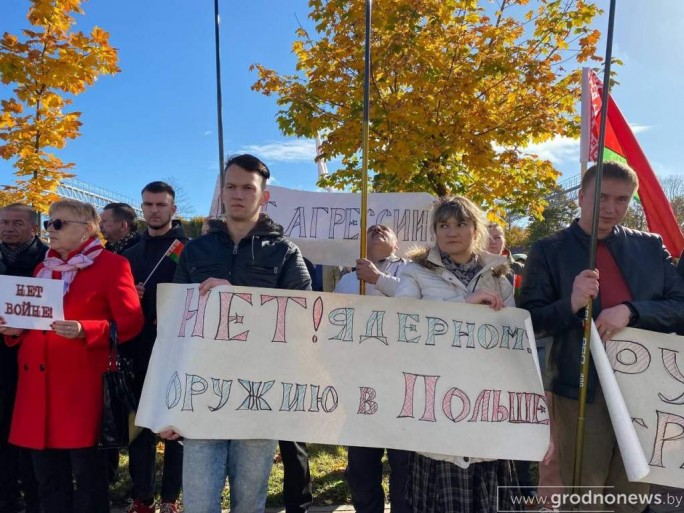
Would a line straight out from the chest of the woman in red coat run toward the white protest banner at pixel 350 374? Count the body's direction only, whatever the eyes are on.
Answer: no

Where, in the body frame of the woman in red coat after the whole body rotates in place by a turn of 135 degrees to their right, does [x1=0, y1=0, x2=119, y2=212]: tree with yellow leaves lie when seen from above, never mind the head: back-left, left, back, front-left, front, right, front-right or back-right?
front

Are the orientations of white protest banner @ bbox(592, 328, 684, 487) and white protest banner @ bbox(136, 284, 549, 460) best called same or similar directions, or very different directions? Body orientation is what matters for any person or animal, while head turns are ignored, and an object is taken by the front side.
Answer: same or similar directions

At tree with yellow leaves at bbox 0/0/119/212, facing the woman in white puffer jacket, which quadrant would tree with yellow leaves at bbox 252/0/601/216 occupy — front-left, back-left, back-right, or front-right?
front-left

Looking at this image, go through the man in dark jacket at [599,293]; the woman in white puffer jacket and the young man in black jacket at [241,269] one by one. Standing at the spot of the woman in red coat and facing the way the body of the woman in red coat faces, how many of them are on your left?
3

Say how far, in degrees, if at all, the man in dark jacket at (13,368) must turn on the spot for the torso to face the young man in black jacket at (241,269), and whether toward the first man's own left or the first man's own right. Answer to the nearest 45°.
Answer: approximately 90° to the first man's own left

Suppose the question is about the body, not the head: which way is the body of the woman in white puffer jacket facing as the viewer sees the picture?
toward the camera

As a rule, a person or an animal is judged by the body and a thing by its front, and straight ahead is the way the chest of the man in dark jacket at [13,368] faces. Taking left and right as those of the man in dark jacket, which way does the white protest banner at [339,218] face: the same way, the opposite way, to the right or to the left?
the same way

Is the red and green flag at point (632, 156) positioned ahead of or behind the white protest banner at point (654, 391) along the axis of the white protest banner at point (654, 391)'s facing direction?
behind

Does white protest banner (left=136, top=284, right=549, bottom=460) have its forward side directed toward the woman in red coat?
no

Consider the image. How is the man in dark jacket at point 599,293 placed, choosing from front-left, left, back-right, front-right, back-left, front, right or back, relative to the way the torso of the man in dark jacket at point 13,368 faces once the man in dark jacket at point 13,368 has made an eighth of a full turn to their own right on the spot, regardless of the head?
back-left

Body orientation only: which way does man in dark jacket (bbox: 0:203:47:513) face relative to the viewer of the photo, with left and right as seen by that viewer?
facing the viewer and to the left of the viewer

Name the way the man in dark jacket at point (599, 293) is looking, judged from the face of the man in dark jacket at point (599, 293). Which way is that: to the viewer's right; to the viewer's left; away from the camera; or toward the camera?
toward the camera

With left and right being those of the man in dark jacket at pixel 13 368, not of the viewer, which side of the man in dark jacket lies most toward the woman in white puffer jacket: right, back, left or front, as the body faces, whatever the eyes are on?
left

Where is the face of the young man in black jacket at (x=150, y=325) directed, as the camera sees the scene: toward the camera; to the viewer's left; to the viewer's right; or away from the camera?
toward the camera

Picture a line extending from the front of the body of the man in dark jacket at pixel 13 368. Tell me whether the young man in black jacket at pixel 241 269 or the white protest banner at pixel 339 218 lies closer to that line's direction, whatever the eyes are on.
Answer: the young man in black jacket

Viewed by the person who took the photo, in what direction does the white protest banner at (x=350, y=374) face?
facing the viewer

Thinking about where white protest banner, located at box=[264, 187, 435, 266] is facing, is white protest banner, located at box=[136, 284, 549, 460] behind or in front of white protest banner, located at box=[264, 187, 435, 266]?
in front

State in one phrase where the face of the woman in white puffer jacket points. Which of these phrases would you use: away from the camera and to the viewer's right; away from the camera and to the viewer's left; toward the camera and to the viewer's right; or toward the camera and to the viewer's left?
toward the camera and to the viewer's left
